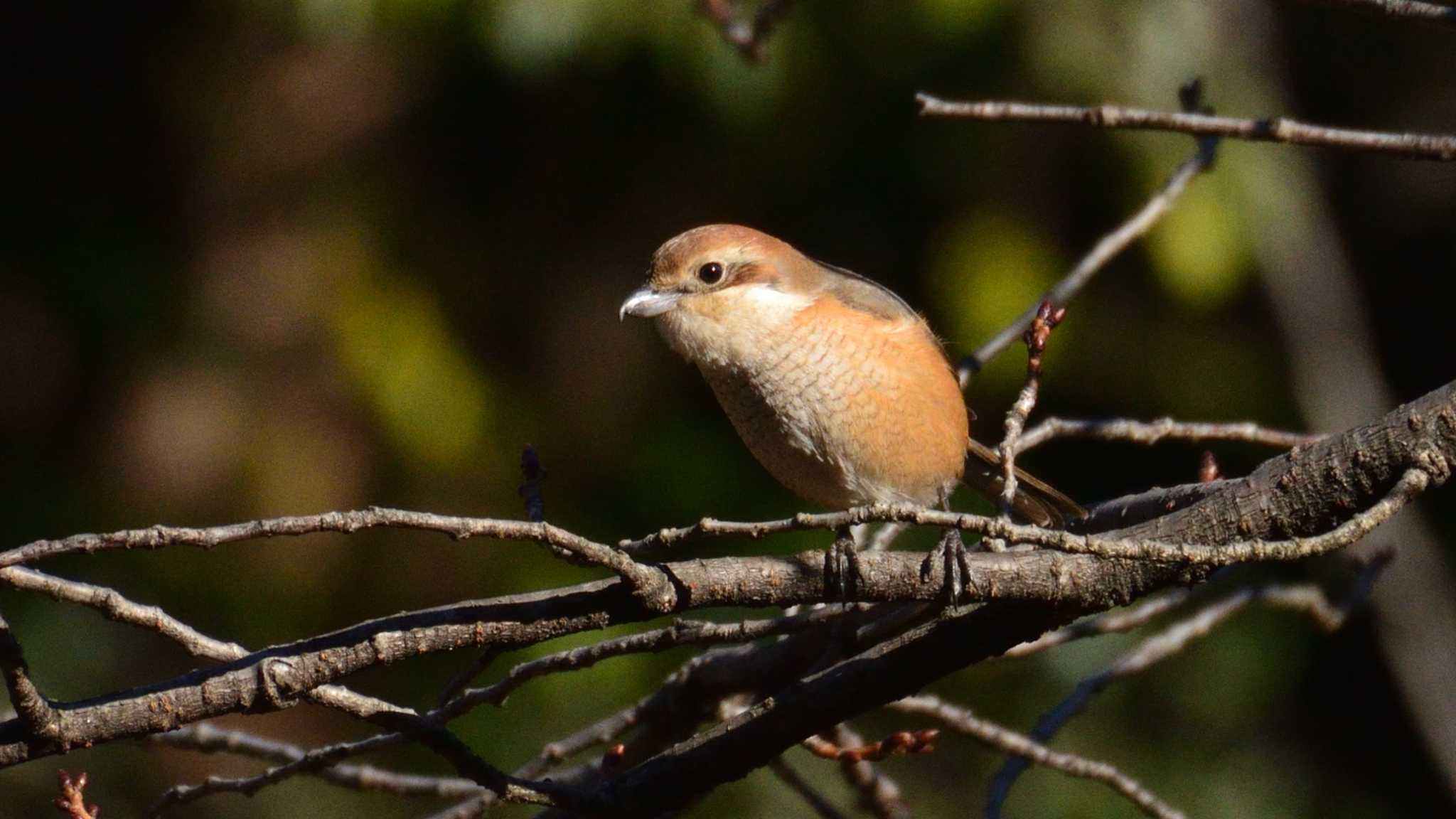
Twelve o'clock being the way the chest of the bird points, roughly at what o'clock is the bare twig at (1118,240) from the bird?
The bare twig is roughly at 8 o'clock from the bird.

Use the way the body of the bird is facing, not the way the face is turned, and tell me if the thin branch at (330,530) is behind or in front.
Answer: in front

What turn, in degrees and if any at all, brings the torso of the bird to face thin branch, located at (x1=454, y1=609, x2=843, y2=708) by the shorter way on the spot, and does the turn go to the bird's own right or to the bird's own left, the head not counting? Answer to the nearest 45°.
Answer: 0° — it already faces it

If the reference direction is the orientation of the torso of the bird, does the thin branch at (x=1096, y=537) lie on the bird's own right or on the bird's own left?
on the bird's own left

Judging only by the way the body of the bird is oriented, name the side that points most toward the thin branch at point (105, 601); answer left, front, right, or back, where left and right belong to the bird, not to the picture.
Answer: front

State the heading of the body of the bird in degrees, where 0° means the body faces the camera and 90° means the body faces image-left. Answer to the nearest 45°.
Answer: approximately 45°
